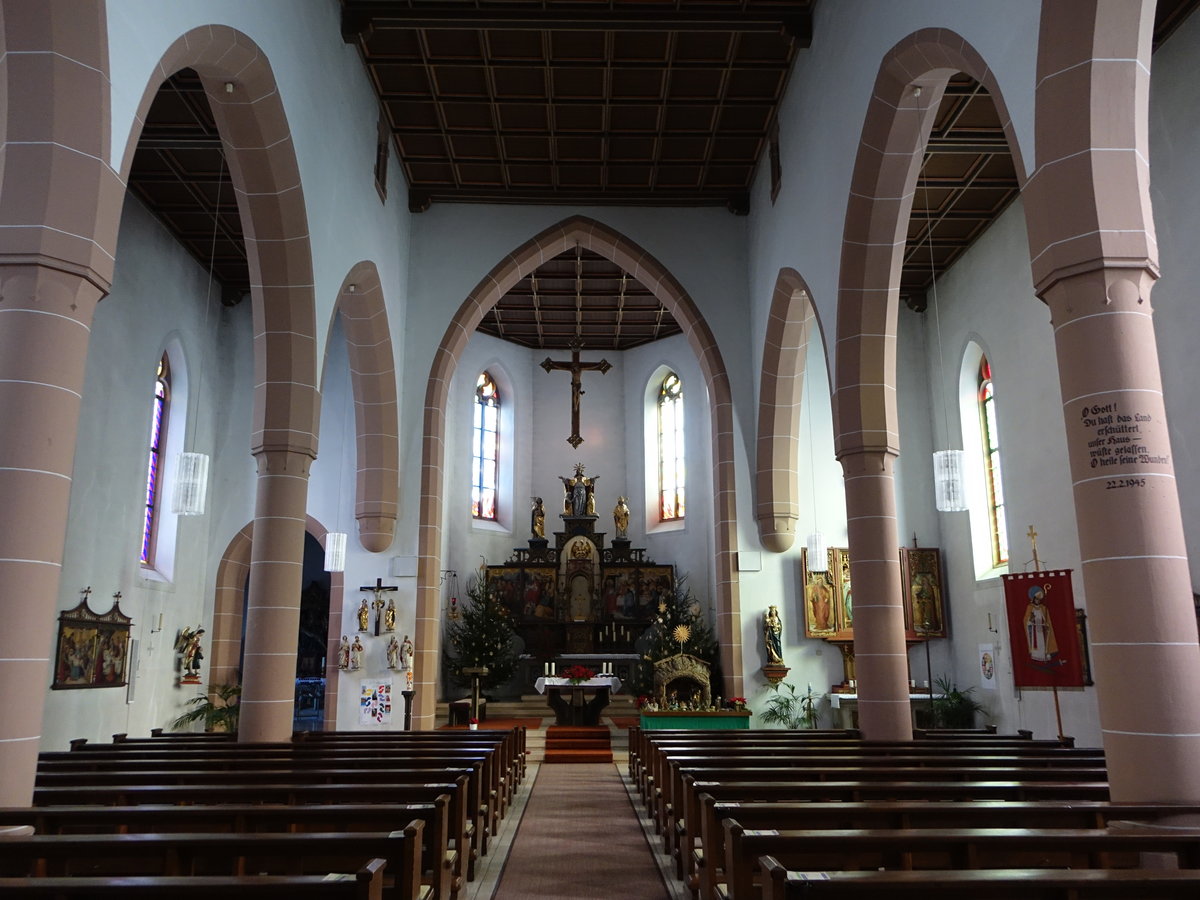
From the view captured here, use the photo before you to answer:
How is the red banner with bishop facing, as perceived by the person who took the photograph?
facing the viewer

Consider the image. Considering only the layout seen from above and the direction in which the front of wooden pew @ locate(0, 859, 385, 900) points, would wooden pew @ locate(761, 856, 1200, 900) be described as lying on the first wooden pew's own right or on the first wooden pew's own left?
on the first wooden pew's own right

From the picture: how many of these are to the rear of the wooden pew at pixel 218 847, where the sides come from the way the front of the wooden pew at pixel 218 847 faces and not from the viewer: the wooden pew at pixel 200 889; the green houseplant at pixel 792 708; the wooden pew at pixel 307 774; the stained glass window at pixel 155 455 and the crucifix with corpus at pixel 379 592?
1

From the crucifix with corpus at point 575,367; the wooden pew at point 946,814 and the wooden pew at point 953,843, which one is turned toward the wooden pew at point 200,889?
the crucifix with corpus

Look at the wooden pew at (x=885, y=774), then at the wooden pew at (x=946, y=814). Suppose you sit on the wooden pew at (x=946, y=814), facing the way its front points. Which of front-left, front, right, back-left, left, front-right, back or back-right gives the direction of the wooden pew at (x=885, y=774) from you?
front

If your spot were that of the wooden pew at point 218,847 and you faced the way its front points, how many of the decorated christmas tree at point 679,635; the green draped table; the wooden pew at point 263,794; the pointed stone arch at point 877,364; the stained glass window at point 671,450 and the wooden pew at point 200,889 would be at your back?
1

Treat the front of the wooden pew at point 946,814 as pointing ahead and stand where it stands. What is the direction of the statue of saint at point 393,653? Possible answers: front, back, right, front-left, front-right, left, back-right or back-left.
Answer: front-left

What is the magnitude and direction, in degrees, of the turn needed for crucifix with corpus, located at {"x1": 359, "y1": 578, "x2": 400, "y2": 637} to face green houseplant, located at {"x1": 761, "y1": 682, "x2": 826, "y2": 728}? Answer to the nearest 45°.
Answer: approximately 90° to its left

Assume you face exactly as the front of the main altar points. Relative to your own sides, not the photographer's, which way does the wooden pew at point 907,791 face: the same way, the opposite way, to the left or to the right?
the opposite way

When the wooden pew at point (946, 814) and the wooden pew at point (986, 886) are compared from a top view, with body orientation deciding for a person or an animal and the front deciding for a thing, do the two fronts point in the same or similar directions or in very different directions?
same or similar directions

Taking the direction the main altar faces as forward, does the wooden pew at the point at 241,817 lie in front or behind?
in front

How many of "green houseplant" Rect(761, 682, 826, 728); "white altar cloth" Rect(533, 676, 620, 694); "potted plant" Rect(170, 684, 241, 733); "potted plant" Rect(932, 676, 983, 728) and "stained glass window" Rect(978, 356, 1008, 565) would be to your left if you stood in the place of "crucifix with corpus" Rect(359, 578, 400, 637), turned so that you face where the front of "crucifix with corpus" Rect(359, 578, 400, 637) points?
4

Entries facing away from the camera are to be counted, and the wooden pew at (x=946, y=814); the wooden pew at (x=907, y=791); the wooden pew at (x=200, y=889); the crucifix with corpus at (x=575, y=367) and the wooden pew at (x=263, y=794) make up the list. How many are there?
4

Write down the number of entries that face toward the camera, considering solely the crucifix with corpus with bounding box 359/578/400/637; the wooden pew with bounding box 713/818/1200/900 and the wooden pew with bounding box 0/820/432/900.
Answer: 1

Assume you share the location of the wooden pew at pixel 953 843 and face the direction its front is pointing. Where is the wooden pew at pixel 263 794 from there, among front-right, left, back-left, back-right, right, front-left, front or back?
left

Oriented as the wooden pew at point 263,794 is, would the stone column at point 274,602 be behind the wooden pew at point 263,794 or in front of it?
in front

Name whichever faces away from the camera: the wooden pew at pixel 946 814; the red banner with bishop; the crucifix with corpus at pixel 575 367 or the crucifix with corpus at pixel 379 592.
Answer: the wooden pew

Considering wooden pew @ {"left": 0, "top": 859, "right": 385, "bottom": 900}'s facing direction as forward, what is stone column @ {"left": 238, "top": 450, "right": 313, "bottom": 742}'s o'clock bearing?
The stone column is roughly at 12 o'clock from the wooden pew.

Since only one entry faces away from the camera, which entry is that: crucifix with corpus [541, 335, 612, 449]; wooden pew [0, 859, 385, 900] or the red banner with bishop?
the wooden pew

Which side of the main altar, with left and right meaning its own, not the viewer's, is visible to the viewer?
front

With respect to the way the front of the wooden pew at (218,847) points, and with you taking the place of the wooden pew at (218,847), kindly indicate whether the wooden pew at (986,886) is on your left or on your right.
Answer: on your right

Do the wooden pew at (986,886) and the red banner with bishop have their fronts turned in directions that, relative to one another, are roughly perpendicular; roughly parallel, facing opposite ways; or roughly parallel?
roughly parallel, facing opposite ways

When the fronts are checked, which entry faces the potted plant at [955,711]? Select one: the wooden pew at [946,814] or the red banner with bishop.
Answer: the wooden pew
